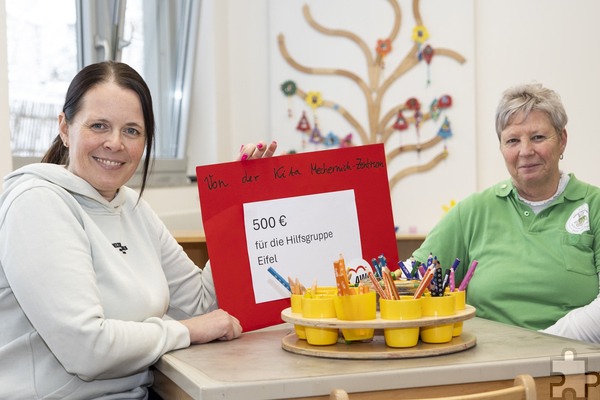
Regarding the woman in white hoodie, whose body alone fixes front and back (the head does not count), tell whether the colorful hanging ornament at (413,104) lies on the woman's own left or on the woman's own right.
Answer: on the woman's own left

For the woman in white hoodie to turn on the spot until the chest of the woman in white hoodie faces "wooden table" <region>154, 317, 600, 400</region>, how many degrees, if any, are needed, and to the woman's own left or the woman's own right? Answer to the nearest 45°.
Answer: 0° — they already face it

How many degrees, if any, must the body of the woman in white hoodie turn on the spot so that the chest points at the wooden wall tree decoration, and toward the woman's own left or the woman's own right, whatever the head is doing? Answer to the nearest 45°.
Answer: approximately 90° to the woman's own left

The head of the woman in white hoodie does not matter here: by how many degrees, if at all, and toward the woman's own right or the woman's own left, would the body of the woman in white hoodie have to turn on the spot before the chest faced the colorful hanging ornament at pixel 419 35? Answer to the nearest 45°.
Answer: approximately 90° to the woman's own left

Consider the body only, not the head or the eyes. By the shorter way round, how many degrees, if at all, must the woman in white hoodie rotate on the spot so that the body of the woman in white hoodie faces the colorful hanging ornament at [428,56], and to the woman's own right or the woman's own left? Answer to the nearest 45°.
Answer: approximately 90° to the woman's own left

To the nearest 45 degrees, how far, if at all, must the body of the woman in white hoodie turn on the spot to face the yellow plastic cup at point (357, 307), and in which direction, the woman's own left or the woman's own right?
0° — they already face it

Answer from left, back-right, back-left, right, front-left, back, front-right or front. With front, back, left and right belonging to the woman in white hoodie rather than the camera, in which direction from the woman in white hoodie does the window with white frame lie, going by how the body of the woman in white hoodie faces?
back-left

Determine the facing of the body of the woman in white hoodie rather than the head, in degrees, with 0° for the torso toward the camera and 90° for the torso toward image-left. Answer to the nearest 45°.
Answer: approximately 315°

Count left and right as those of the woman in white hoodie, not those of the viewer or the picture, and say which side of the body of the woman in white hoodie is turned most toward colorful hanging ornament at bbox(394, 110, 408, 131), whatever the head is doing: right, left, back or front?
left

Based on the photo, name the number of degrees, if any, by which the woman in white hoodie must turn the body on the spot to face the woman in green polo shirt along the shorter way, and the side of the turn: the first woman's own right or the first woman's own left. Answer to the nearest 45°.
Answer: approximately 45° to the first woman's own left

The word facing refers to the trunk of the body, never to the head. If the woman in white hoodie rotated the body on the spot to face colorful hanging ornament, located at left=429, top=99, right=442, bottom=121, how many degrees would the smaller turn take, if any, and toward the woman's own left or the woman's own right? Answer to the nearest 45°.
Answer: approximately 90° to the woman's own left
